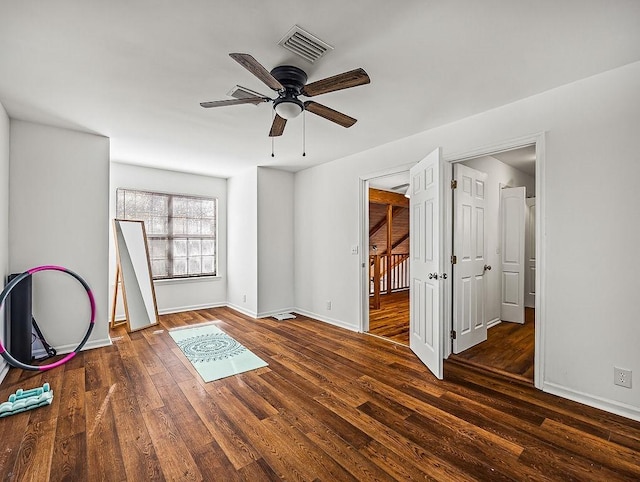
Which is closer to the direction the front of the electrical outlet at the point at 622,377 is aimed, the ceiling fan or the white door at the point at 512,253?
the ceiling fan

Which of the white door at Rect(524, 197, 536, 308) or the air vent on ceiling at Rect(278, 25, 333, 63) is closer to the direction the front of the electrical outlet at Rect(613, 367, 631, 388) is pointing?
the air vent on ceiling

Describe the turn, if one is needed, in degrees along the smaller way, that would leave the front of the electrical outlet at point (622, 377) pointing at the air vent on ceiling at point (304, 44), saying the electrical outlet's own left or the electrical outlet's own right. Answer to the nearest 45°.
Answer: approximately 45° to the electrical outlet's own right

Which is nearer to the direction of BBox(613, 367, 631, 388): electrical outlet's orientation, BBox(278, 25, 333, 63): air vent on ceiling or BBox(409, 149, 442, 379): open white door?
the air vent on ceiling

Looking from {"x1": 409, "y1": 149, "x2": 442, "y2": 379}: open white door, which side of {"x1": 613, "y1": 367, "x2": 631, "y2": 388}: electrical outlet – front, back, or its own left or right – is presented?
right

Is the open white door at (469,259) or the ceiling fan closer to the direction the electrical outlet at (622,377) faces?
the ceiling fan

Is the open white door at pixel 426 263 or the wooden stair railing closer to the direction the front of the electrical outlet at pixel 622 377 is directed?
the open white door

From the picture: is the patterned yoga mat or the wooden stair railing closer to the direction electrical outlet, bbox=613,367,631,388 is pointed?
the patterned yoga mat
